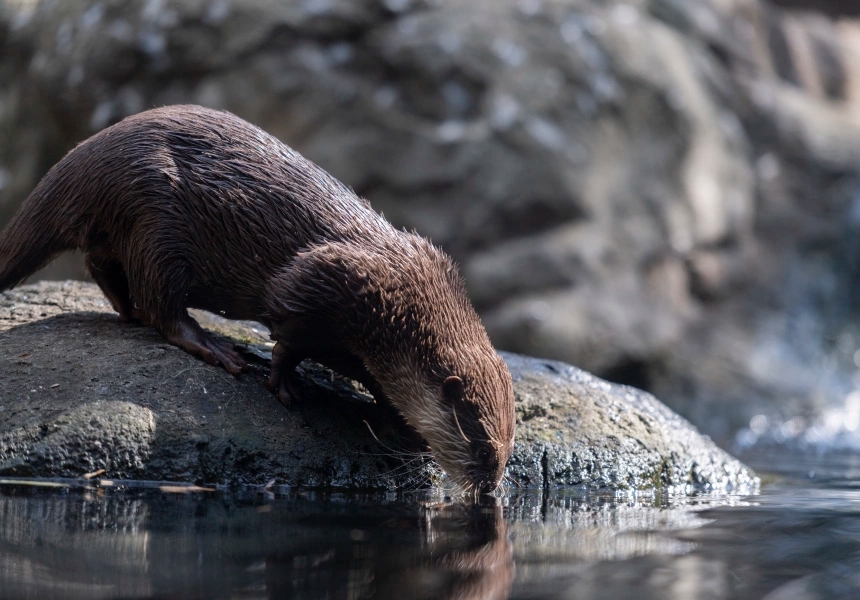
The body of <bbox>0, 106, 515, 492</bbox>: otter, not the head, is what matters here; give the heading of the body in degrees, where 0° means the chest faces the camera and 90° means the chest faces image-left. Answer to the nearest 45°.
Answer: approximately 270°
